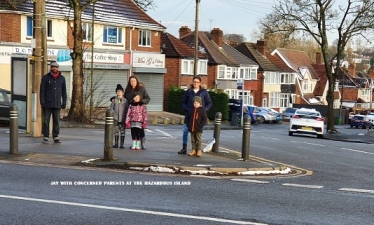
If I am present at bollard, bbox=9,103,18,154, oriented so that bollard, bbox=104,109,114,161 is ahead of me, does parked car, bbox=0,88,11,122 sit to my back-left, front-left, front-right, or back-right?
back-left

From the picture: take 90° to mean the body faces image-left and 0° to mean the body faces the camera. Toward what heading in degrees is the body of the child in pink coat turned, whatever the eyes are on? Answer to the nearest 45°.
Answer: approximately 0°

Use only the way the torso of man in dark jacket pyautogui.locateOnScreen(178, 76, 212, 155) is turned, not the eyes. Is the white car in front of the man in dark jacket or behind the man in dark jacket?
behind

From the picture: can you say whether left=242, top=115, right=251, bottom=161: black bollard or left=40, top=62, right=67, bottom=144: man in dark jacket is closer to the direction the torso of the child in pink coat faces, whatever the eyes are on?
the black bollard

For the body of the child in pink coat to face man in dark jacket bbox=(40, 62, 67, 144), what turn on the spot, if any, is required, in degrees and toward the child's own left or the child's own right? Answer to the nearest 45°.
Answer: approximately 135° to the child's own right

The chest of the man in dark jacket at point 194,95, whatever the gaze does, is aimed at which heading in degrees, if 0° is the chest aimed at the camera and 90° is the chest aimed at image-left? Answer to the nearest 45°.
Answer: approximately 0°
